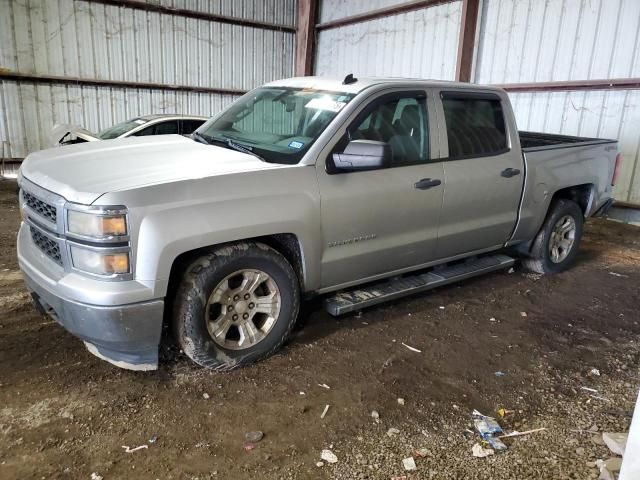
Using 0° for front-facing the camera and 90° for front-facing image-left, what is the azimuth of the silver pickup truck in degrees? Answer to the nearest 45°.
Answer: approximately 45°

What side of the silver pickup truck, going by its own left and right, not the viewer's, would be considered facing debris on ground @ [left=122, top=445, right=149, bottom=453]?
front

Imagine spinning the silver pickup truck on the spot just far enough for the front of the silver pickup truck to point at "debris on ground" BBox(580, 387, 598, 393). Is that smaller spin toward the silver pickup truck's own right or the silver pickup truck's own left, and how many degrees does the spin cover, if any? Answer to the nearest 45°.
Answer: approximately 135° to the silver pickup truck's own left

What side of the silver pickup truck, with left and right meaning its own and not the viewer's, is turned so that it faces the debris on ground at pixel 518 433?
left

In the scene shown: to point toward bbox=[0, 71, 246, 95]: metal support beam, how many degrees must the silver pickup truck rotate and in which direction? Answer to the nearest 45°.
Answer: approximately 90° to its right

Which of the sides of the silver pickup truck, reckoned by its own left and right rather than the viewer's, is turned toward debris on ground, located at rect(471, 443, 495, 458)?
left

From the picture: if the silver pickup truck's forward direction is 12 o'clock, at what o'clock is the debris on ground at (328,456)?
The debris on ground is roughly at 10 o'clock from the silver pickup truck.

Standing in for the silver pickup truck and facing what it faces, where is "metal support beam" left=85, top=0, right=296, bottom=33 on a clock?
The metal support beam is roughly at 4 o'clock from the silver pickup truck.

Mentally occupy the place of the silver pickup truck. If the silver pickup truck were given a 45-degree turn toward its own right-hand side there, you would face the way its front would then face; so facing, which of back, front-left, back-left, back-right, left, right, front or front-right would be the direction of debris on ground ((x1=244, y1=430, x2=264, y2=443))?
left
